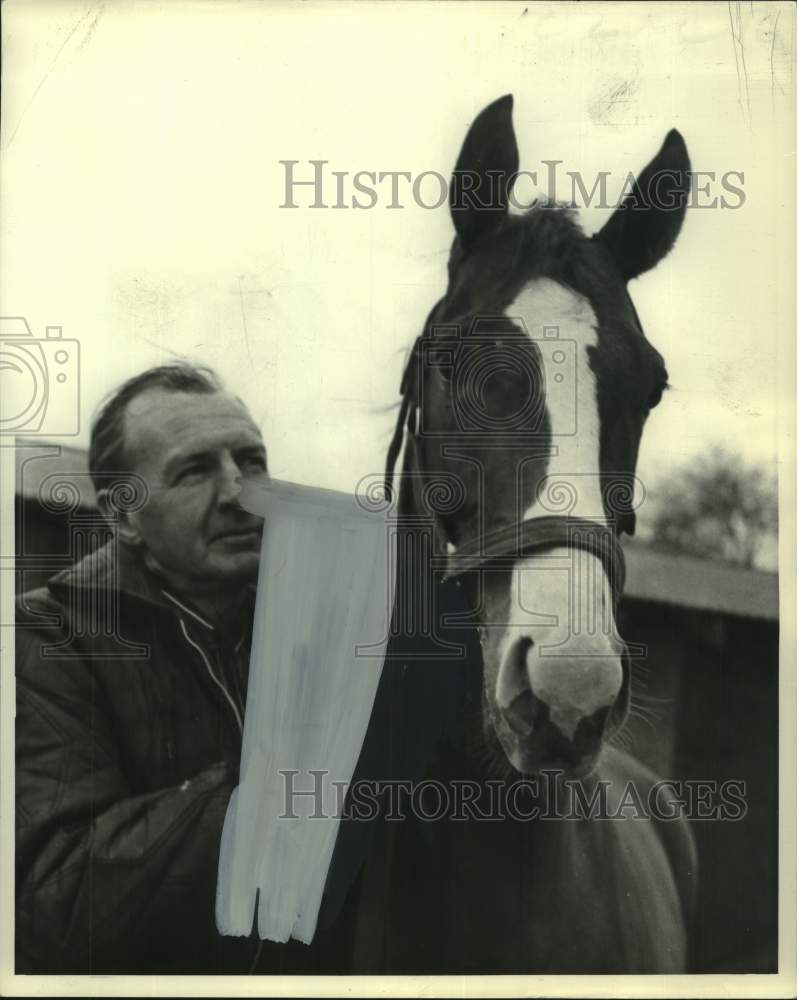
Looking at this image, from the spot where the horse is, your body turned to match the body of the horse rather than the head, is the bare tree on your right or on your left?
on your left

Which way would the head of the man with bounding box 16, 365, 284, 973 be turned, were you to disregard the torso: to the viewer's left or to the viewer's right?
to the viewer's right

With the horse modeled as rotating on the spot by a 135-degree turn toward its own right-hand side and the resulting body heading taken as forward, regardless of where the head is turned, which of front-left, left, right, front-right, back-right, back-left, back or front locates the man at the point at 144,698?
front-left

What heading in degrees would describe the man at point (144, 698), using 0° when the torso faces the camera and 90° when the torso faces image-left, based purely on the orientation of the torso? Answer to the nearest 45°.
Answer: approximately 315°

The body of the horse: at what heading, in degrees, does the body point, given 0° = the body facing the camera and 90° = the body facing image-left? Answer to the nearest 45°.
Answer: approximately 0°
